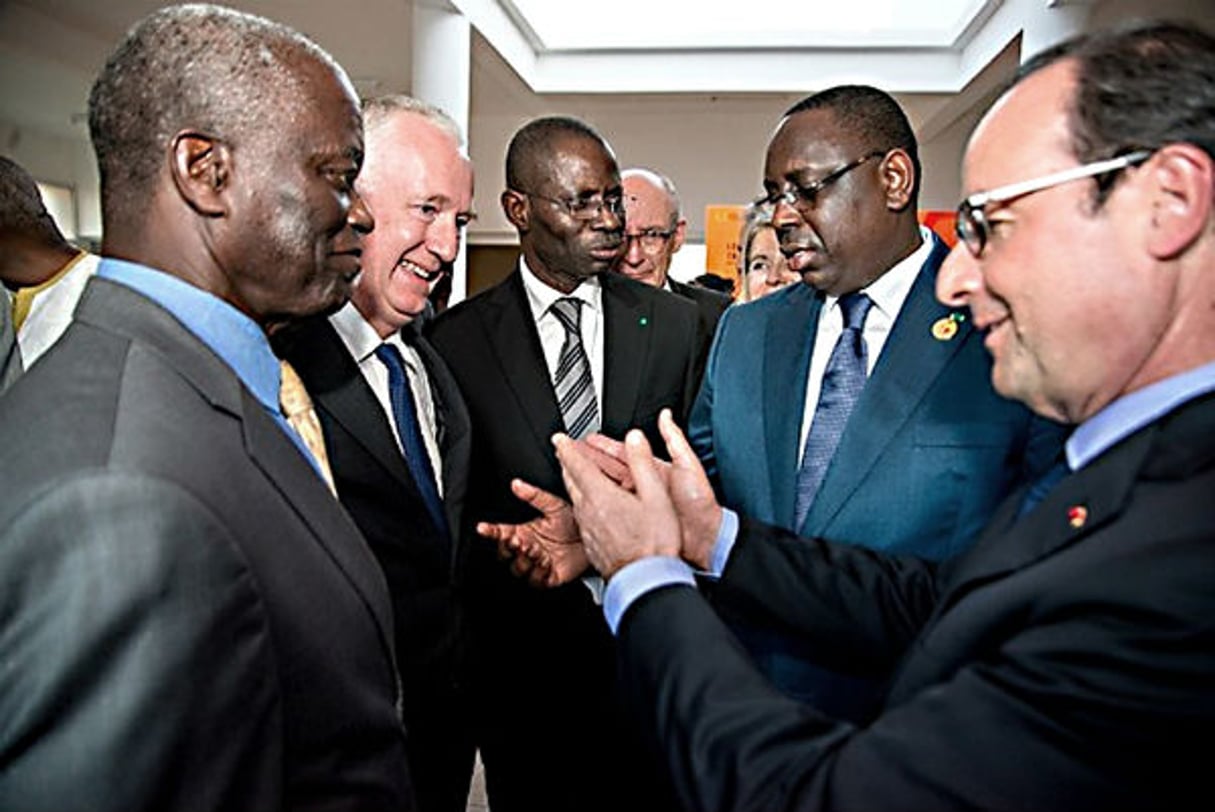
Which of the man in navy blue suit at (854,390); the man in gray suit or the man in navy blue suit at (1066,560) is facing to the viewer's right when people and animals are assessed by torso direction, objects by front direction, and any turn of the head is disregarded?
the man in gray suit

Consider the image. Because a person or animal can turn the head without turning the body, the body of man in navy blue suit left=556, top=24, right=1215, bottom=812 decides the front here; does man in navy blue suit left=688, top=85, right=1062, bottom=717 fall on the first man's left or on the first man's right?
on the first man's right

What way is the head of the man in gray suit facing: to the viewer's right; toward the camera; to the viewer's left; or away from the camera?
to the viewer's right

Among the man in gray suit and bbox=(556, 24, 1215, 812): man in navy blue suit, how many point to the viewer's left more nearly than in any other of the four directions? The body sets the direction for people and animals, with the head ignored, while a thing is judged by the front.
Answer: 1

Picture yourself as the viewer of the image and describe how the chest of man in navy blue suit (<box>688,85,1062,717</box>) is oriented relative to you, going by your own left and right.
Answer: facing the viewer and to the left of the viewer

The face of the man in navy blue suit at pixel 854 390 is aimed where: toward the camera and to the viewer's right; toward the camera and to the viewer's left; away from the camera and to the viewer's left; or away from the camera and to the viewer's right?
toward the camera and to the viewer's left

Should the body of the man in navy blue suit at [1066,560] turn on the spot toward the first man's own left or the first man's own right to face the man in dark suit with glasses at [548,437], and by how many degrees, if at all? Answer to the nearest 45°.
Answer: approximately 45° to the first man's own right

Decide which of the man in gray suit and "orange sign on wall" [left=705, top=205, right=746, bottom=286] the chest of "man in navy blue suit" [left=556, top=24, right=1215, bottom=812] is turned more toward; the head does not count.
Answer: the man in gray suit

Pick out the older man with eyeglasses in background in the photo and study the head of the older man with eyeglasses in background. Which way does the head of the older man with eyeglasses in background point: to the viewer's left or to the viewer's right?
to the viewer's left

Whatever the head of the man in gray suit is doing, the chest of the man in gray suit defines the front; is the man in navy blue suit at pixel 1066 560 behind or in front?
in front

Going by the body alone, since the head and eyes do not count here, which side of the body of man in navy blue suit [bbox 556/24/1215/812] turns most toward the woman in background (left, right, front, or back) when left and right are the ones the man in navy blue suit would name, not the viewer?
right

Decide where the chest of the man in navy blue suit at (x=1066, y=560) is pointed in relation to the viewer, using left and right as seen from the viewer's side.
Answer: facing to the left of the viewer

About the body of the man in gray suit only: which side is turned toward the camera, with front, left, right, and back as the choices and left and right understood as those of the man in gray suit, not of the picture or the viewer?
right

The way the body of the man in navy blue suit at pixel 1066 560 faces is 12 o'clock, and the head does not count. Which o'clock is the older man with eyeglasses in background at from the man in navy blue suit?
The older man with eyeglasses in background is roughly at 2 o'clock from the man in navy blue suit.
